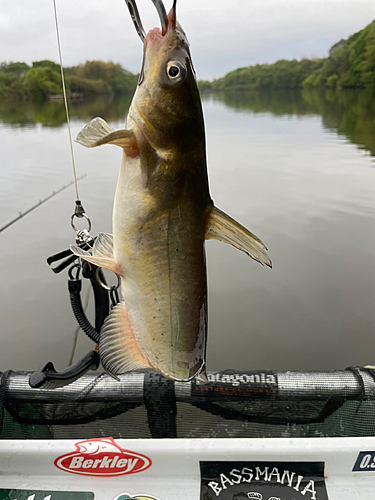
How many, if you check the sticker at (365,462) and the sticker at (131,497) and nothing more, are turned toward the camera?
2

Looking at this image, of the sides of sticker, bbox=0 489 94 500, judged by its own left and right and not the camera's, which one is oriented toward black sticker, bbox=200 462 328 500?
left

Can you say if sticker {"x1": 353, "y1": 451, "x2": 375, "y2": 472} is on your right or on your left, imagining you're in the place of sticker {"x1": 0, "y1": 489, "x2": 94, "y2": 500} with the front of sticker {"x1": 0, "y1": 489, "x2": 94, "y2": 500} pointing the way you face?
on your left

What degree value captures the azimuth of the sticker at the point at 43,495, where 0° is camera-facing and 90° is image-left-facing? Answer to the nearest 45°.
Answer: approximately 0°

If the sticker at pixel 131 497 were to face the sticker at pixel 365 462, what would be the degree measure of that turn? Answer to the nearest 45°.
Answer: approximately 90° to its left

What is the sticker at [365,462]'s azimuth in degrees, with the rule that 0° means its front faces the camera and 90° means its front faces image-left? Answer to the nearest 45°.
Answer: approximately 0°
